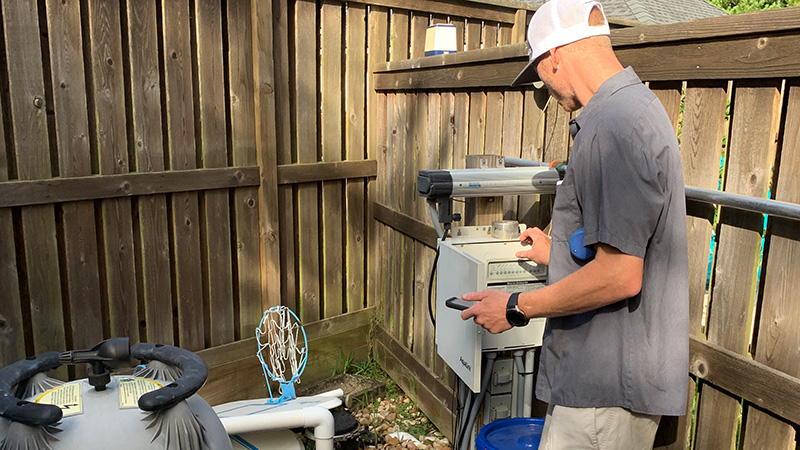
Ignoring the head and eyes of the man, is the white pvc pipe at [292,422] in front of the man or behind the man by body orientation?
in front

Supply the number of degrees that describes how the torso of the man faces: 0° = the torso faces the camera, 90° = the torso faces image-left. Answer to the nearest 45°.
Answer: approximately 90°

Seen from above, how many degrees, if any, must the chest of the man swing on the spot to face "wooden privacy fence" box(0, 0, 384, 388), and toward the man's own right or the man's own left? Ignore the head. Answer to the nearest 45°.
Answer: approximately 45° to the man's own right

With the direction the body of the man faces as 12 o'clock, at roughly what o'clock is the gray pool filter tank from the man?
The gray pool filter tank is roughly at 11 o'clock from the man.

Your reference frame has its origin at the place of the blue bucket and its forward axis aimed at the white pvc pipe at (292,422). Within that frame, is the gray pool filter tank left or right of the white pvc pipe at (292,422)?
left
